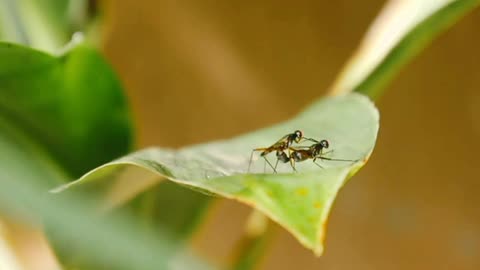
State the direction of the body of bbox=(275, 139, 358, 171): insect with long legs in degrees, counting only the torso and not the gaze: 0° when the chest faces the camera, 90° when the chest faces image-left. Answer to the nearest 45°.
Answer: approximately 270°

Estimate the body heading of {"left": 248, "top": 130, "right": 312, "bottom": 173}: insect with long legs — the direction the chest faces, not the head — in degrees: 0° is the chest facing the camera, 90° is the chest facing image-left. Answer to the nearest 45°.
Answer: approximately 270°

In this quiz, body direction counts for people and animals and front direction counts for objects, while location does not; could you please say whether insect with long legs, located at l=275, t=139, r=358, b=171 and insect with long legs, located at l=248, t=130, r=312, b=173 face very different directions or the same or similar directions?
same or similar directions
